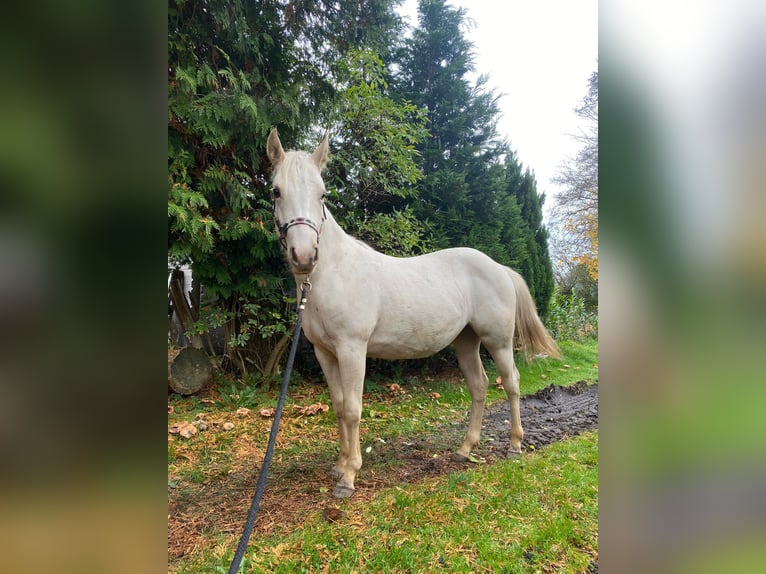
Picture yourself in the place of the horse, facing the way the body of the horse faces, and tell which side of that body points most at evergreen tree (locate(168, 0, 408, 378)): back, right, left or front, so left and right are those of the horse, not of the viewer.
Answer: right

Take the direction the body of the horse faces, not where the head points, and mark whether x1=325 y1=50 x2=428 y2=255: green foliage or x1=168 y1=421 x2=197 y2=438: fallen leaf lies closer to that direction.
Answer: the fallen leaf

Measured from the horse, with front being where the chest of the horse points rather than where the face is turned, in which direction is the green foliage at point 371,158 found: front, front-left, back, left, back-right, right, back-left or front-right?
back-right

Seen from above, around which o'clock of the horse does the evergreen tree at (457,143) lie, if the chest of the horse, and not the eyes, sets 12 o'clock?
The evergreen tree is roughly at 5 o'clock from the horse.

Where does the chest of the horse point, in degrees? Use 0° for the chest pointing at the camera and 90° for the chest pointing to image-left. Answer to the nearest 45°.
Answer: approximately 45°
